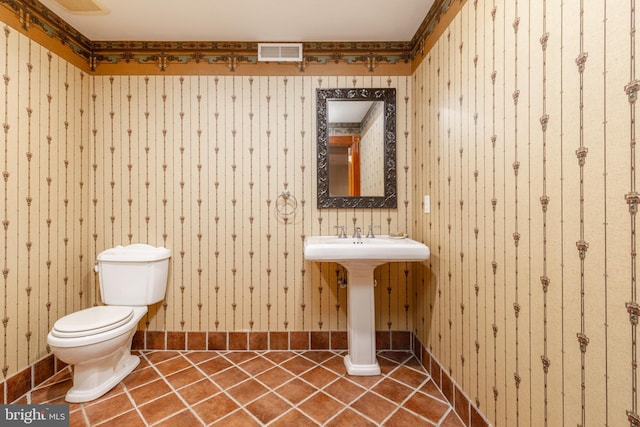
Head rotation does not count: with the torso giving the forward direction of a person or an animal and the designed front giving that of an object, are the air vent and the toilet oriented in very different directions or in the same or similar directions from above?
same or similar directions

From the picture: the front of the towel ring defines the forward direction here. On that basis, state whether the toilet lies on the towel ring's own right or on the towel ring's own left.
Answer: on the towel ring's own right

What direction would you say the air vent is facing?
toward the camera

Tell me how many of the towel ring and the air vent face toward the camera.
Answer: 2

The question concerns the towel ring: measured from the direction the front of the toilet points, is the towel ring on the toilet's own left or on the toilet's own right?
on the toilet's own left

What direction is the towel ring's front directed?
toward the camera
